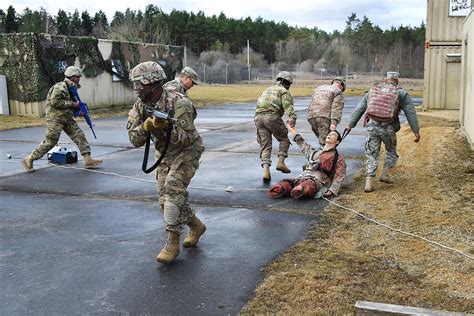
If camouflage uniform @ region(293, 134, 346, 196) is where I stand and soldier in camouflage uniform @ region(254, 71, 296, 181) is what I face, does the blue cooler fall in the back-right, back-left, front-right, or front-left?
front-left

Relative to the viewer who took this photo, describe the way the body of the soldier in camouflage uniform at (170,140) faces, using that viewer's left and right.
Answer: facing the viewer and to the left of the viewer

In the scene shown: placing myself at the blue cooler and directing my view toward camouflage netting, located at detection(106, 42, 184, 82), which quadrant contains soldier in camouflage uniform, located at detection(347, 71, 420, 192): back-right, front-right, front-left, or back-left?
back-right

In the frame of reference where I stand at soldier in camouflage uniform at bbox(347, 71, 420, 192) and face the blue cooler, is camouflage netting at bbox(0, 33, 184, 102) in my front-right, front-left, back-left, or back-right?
front-right

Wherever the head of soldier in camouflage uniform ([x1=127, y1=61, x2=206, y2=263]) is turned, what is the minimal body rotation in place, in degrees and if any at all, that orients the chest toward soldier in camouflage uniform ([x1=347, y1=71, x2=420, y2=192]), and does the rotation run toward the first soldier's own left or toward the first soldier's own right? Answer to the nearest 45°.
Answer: approximately 180°

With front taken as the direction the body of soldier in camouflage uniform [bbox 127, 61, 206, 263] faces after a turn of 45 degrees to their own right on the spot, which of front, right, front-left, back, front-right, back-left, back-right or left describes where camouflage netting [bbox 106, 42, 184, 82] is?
right

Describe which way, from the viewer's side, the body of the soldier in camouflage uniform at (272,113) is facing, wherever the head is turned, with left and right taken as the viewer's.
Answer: facing away from the viewer and to the right of the viewer

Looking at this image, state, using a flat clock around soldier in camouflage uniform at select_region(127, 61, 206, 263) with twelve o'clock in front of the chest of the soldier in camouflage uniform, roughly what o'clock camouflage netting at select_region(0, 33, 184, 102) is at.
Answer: The camouflage netting is roughly at 4 o'clock from the soldier in camouflage uniform.
